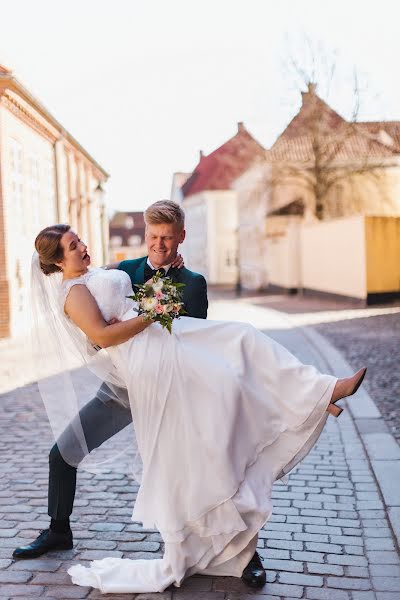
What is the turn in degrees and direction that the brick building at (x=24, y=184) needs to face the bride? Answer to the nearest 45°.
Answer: approximately 90° to its right

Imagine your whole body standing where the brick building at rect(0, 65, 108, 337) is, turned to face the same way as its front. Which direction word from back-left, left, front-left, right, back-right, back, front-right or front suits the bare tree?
front-left

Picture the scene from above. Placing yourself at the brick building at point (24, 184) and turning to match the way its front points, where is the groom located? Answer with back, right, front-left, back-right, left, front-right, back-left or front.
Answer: right

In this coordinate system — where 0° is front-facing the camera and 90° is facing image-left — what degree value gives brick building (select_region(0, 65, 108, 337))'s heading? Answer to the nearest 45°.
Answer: approximately 270°

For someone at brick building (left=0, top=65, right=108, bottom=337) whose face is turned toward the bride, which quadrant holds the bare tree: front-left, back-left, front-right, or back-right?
back-left
